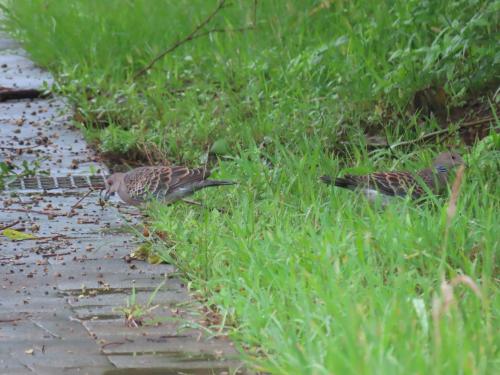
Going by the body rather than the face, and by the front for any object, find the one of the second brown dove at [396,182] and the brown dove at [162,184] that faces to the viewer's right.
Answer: the second brown dove

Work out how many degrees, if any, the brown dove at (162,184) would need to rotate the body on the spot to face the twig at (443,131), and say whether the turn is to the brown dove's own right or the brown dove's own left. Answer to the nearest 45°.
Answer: approximately 180°

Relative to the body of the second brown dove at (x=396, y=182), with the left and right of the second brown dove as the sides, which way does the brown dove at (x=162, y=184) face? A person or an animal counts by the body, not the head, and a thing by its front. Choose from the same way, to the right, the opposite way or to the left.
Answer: the opposite way

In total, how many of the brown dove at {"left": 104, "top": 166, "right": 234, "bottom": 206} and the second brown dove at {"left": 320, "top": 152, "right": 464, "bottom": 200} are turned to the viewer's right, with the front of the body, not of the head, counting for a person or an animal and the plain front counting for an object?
1

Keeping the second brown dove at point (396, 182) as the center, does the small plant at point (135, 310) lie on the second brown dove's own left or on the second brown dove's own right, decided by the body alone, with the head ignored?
on the second brown dove's own right

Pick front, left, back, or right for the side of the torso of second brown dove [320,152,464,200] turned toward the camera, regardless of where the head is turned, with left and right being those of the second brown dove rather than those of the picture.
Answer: right

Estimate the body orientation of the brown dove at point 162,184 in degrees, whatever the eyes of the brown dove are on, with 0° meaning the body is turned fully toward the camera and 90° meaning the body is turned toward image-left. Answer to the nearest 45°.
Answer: approximately 90°

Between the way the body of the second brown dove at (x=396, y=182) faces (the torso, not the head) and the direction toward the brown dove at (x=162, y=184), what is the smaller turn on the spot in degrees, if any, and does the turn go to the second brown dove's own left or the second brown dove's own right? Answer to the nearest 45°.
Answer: approximately 180°

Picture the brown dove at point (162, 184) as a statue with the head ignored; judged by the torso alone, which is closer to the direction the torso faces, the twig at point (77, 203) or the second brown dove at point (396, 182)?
the twig
